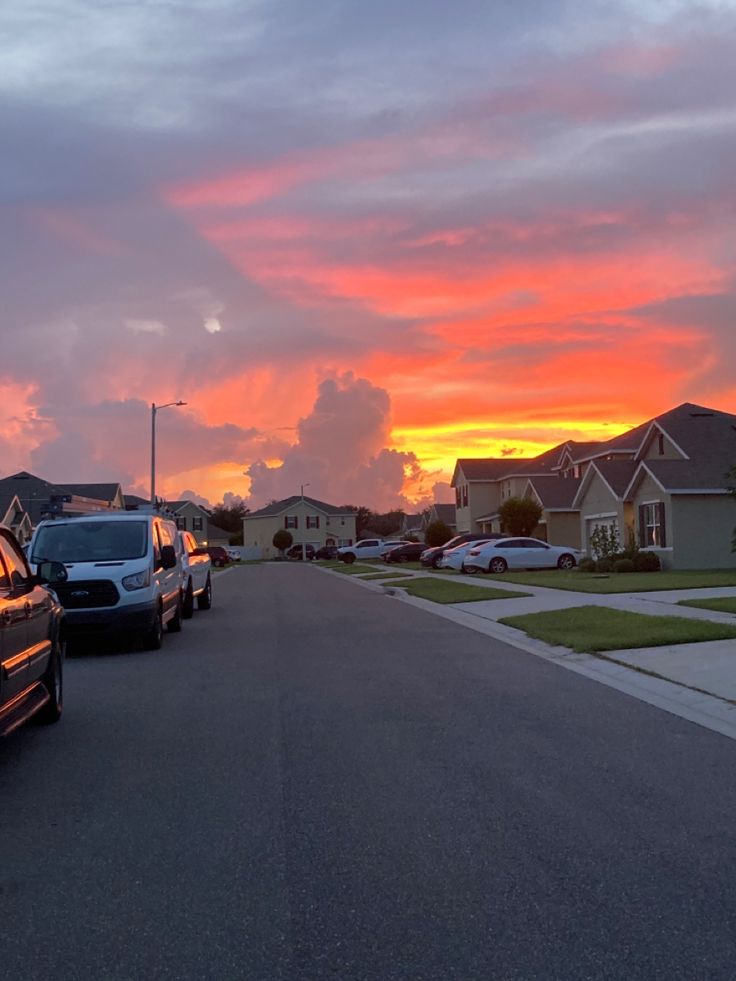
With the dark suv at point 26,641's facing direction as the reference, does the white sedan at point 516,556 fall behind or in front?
in front

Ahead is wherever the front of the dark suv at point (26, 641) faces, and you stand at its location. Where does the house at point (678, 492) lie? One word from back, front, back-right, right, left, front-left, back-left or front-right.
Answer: front

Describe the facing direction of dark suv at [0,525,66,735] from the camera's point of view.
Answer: facing away from the viewer and to the right of the viewer

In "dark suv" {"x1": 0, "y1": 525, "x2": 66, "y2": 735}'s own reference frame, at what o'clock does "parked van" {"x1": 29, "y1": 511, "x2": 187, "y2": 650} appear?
The parked van is roughly at 11 o'clock from the dark suv.

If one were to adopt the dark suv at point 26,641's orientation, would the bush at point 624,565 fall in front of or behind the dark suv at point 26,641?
in front

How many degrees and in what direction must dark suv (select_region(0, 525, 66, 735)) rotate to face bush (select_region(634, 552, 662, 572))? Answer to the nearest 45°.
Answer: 0° — it already faces it

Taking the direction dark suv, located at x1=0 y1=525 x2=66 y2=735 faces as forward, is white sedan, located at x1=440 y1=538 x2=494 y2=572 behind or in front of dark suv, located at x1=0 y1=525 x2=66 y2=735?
in front

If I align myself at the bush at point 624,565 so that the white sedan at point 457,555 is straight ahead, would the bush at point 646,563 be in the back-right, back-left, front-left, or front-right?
back-right

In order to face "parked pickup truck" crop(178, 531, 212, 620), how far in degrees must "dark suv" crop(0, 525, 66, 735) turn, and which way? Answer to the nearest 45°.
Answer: approximately 45° to its left
